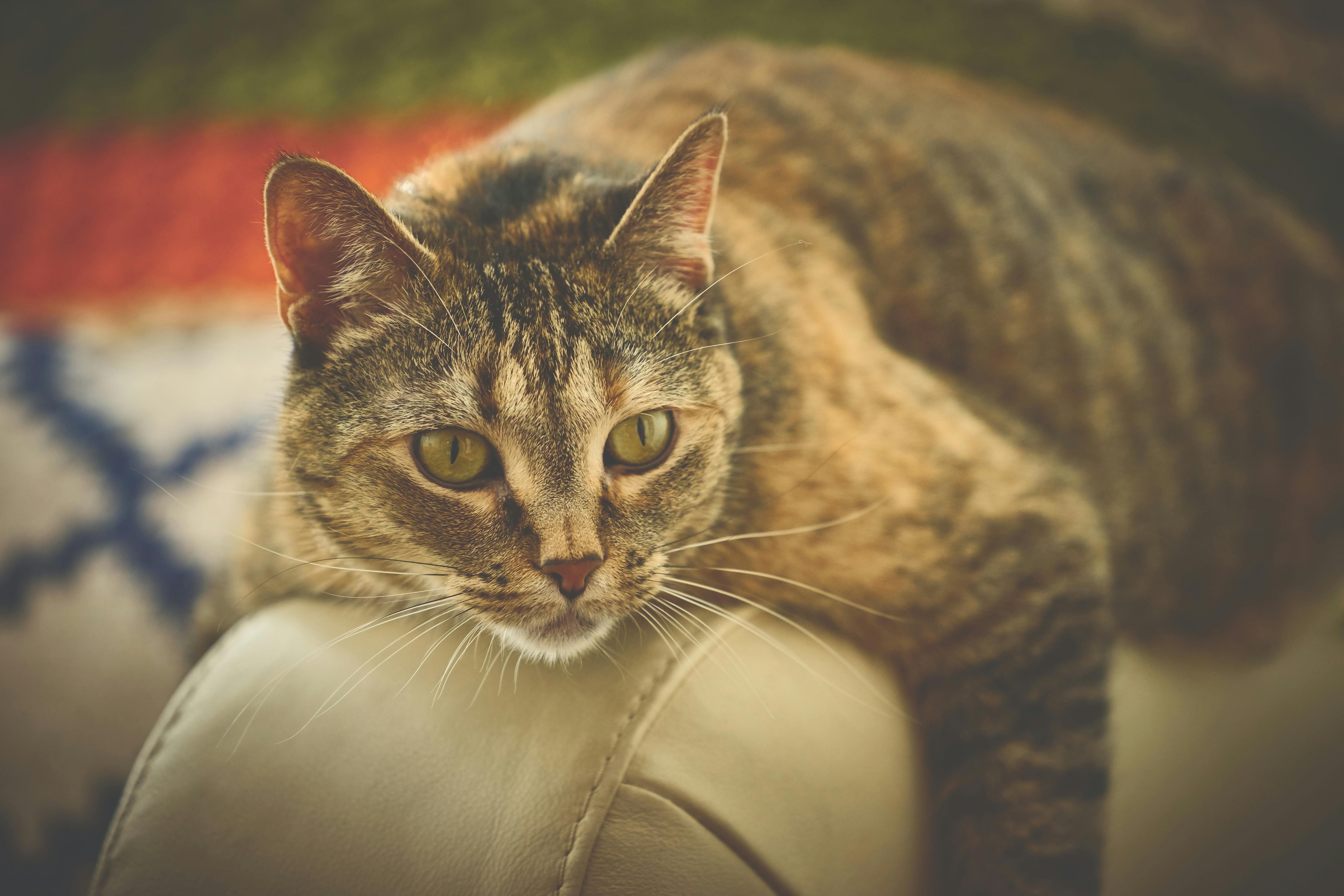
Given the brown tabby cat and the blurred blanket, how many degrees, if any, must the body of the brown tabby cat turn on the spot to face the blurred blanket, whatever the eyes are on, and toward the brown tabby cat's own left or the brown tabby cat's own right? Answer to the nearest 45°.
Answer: approximately 90° to the brown tabby cat's own right

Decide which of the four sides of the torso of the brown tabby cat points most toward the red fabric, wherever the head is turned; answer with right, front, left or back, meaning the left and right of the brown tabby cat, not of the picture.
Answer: right

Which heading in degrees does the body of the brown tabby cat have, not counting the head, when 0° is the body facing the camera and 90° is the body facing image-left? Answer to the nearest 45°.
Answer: approximately 45°
